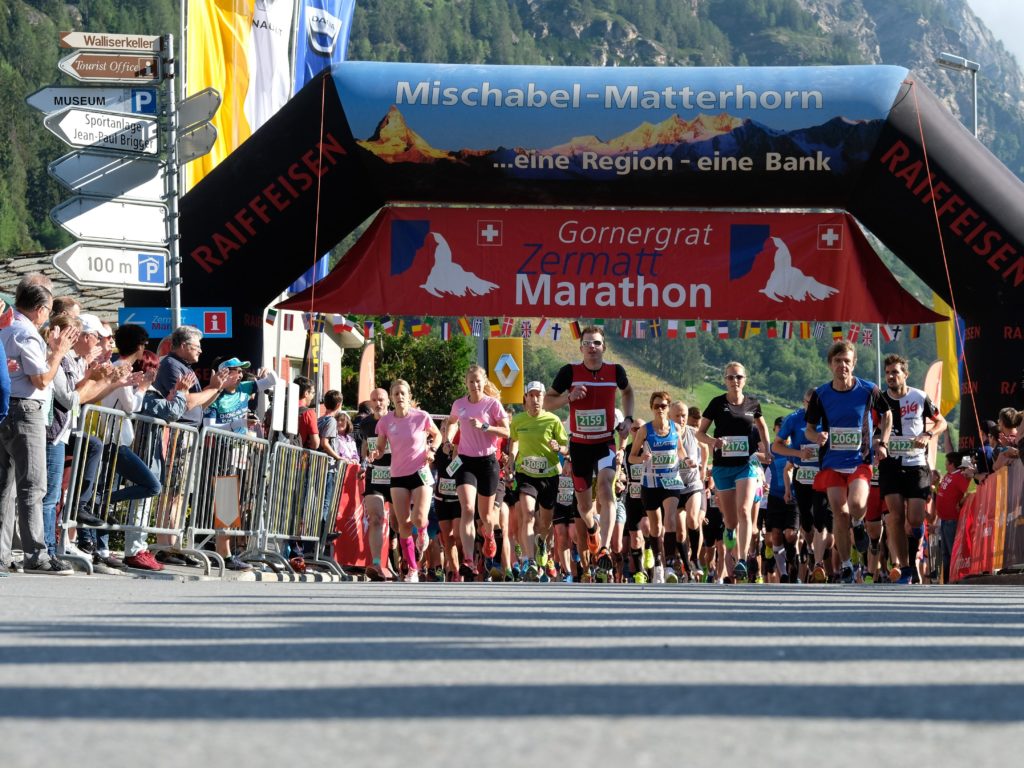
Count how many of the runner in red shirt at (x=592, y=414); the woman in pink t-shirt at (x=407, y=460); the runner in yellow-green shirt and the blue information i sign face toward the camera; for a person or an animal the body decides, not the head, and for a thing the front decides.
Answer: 4

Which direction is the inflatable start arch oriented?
toward the camera

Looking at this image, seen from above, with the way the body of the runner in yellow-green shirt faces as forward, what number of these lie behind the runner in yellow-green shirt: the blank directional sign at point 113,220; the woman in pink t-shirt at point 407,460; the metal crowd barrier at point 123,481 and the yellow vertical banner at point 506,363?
1

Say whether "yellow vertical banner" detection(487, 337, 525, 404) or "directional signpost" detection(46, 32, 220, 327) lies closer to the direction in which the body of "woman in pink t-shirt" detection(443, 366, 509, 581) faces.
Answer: the directional signpost

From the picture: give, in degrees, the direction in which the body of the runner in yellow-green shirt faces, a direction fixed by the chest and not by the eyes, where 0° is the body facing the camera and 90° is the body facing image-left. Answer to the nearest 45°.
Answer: approximately 0°

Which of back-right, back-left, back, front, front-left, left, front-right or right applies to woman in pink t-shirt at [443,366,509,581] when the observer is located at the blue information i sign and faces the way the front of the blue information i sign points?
front-left

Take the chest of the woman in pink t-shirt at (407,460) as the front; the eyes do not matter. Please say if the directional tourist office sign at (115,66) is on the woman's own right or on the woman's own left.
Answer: on the woman's own right

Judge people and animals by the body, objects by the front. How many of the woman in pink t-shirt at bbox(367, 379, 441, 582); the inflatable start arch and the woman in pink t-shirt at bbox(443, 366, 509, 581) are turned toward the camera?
3

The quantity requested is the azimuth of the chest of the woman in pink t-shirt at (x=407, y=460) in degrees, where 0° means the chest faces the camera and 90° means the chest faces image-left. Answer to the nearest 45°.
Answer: approximately 0°

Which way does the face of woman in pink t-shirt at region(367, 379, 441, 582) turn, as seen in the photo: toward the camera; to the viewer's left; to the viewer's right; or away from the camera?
toward the camera

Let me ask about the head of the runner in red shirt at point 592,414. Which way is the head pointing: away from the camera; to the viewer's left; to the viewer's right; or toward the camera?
toward the camera

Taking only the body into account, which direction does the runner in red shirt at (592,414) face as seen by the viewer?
toward the camera

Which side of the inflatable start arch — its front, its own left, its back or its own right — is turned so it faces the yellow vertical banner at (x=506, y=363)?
back

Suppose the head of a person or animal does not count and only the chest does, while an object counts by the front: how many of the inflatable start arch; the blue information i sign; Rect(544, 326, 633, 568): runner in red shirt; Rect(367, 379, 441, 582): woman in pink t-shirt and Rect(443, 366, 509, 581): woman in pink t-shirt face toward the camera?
5

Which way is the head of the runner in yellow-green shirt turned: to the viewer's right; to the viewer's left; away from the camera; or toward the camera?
toward the camera

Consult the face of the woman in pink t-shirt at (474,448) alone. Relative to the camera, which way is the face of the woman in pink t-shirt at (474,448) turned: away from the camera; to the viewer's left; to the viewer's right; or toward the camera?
toward the camera

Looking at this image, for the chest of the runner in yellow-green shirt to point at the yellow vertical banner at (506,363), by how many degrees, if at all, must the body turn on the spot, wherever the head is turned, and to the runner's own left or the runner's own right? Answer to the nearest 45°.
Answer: approximately 180°
